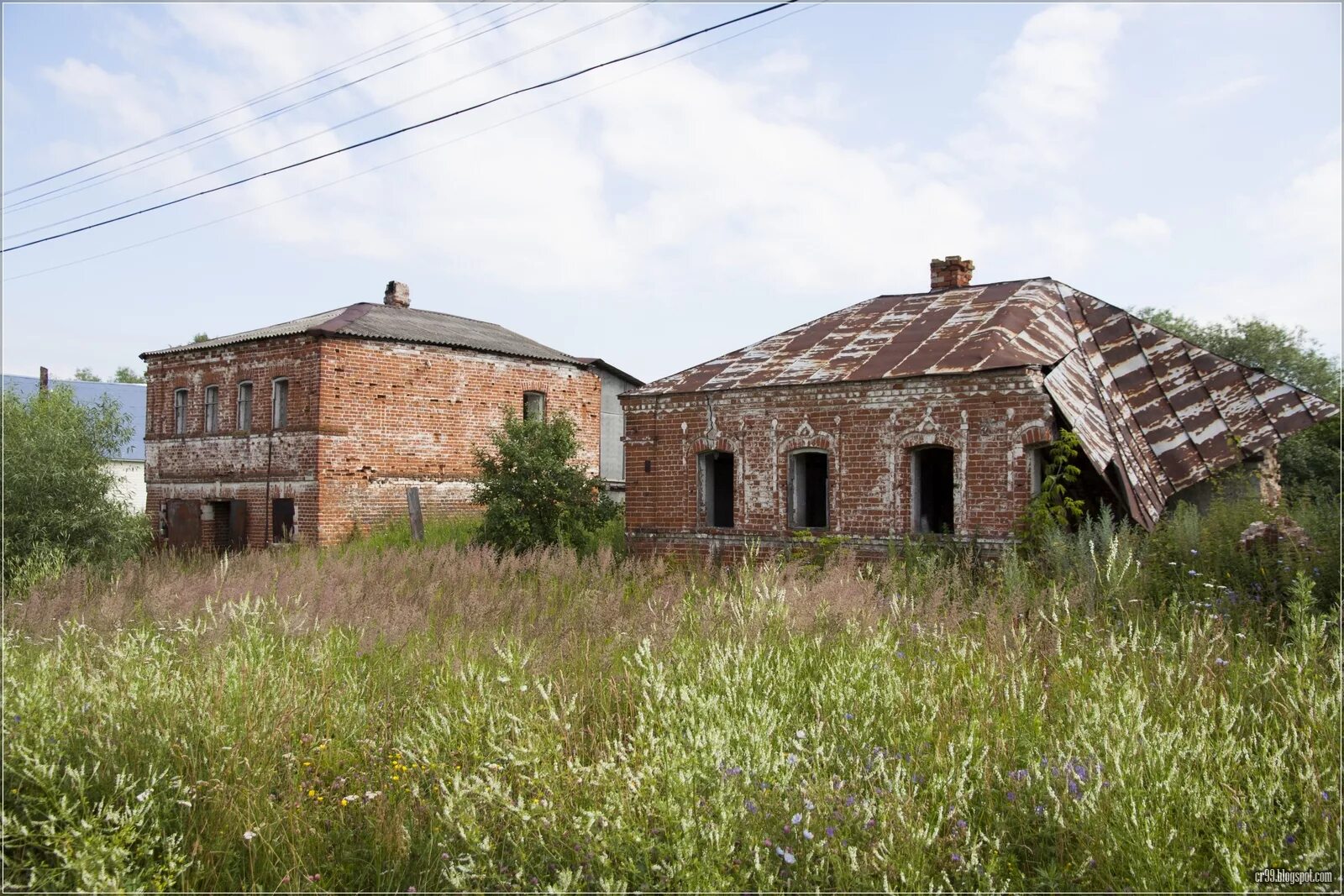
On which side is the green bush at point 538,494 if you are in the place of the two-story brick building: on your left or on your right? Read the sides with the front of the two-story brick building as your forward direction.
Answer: on your left

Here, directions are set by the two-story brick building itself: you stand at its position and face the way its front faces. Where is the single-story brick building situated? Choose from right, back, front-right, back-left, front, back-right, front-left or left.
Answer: left

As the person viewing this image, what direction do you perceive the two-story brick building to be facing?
facing the viewer and to the left of the viewer

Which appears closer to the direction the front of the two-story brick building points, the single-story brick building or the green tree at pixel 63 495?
the green tree

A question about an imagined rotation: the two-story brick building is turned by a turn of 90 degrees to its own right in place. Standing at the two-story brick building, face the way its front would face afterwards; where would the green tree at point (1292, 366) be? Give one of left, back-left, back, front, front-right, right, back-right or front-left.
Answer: back-right

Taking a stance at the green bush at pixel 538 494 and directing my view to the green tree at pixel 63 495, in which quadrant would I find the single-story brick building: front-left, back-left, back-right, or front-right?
back-left

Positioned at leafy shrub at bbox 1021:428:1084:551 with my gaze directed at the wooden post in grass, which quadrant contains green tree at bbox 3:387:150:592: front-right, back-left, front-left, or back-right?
front-left

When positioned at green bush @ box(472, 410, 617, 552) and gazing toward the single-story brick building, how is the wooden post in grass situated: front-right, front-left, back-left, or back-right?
back-left

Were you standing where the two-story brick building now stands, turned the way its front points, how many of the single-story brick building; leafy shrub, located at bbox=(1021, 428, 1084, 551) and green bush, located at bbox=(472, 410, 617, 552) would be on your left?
3

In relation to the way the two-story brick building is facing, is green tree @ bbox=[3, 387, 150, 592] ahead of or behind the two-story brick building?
ahead
